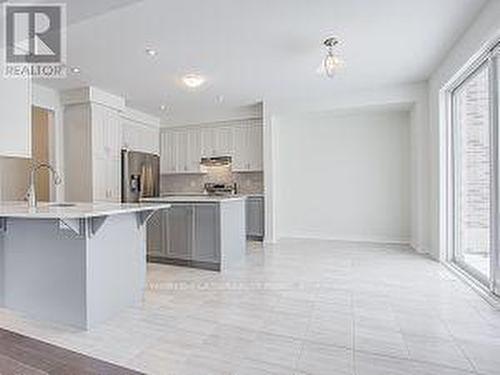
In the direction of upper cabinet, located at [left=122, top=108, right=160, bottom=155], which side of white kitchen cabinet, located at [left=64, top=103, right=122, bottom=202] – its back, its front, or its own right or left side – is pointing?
left

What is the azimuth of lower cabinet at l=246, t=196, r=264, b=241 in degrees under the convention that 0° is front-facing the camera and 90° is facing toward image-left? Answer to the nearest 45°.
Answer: approximately 45°

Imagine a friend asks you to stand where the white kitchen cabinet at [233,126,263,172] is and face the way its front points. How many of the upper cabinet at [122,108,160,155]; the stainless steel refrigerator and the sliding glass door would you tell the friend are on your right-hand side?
2

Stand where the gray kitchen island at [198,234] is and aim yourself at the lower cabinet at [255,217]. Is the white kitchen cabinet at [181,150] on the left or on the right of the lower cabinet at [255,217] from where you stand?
left

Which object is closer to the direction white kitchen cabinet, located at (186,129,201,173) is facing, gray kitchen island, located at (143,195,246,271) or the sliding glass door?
the gray kitchen island

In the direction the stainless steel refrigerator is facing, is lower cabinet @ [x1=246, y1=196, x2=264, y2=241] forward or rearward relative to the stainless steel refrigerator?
forward
